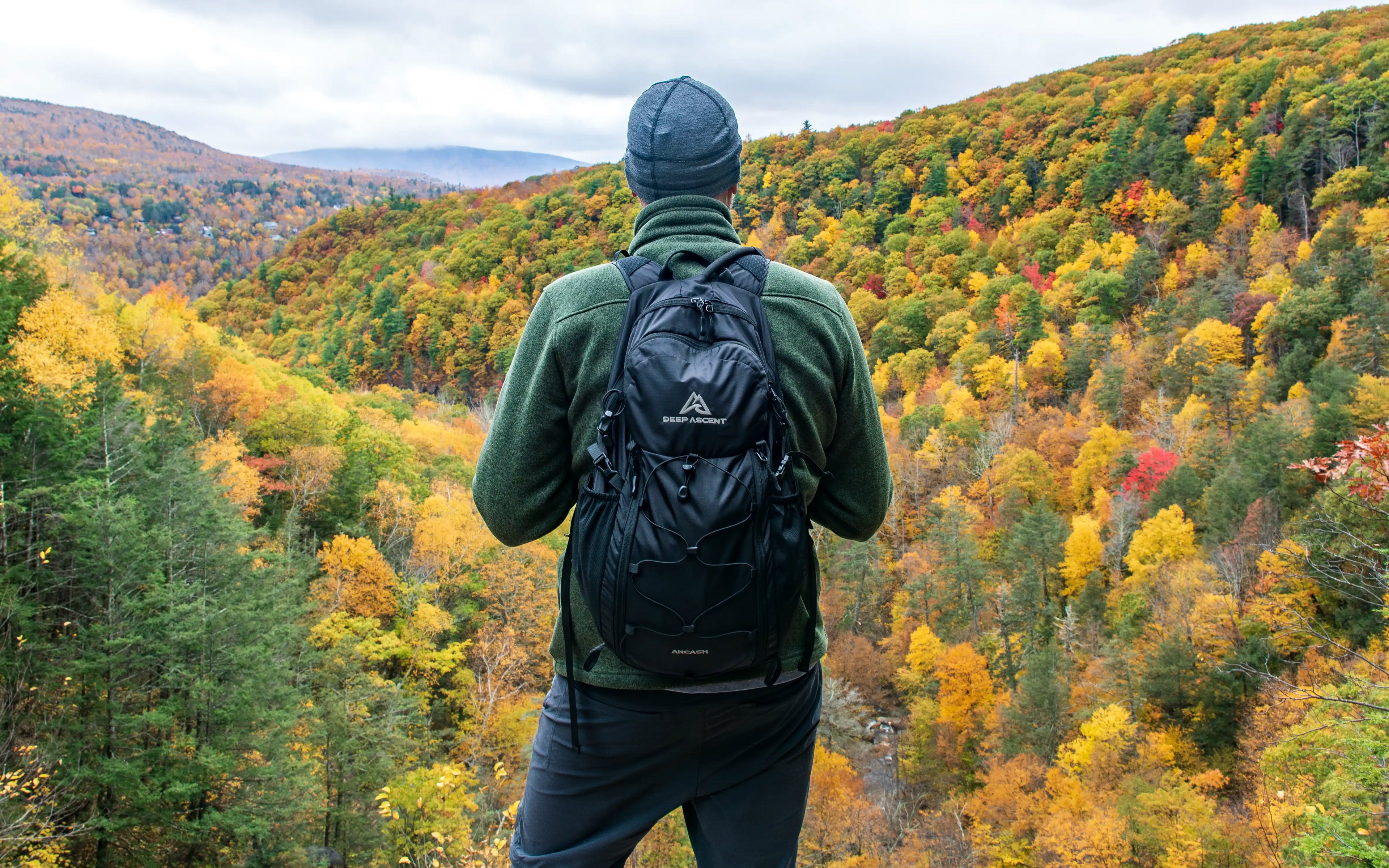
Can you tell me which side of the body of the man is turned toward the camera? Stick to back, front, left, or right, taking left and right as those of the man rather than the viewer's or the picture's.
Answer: back

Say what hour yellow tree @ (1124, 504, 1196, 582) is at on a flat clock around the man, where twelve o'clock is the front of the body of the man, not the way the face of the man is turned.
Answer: The yellow tree is roughly at 1 o'clock from the man.

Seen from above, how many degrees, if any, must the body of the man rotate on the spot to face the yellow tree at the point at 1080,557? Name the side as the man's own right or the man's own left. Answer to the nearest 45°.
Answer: approximately 45° to the man's own right

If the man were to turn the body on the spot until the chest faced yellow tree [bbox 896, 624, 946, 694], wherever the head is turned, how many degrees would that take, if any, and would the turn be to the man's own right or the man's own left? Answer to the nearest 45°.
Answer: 0° — they already face it

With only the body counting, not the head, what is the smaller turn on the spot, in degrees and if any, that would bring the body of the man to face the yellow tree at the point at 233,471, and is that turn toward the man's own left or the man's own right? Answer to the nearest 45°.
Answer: approximately 45° to the man's own left

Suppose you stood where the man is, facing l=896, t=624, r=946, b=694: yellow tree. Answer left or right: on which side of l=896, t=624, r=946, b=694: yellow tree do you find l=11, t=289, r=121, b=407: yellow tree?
left

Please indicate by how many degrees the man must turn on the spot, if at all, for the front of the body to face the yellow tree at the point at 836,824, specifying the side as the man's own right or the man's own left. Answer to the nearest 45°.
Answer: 0° — they already face it
